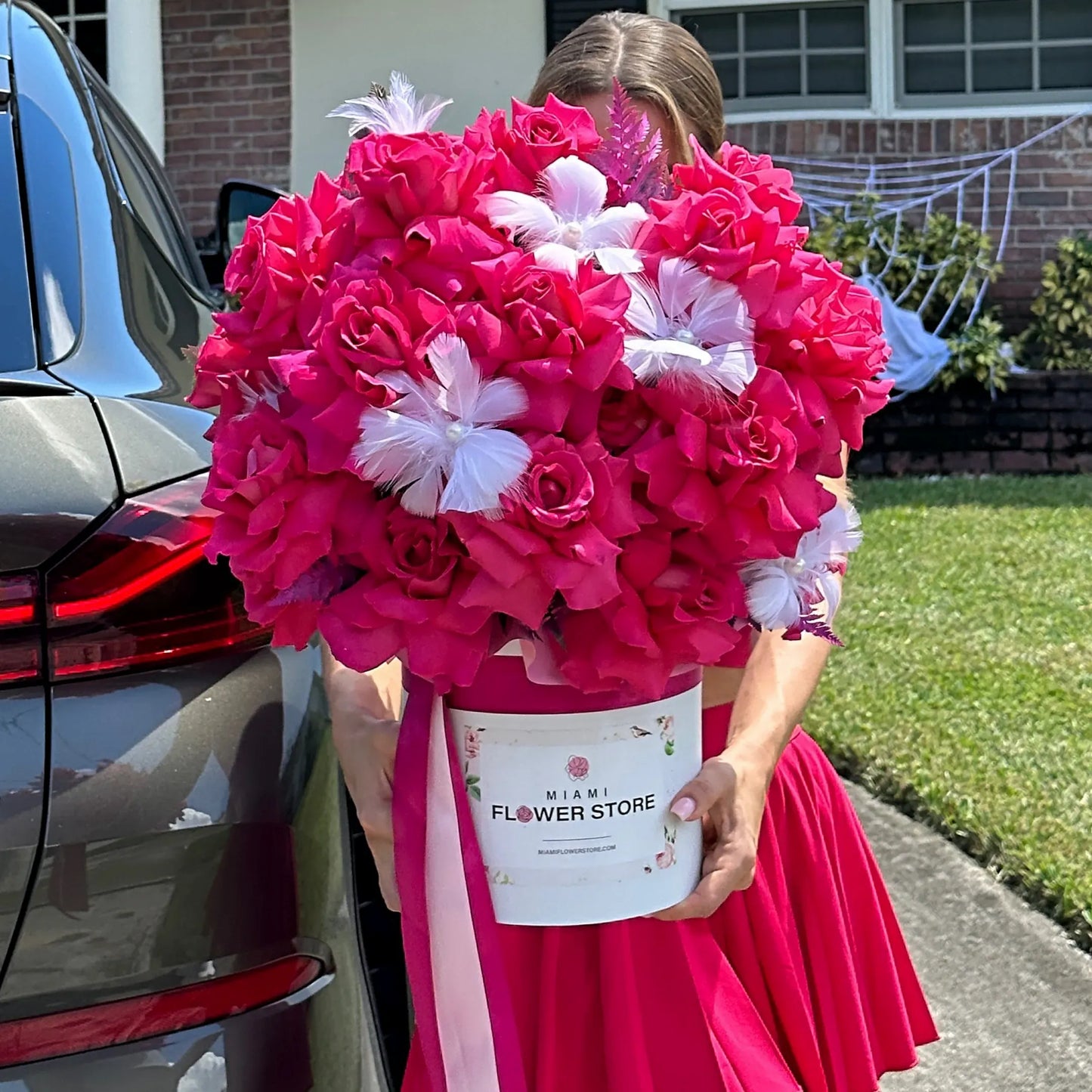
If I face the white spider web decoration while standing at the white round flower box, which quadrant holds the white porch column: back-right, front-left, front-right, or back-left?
front-left

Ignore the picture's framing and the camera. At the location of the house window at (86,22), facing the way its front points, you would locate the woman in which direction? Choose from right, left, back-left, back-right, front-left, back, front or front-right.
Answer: front

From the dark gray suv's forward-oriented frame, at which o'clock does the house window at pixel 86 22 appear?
The house window is roughly at 12 o'clock from the dark gray suv.

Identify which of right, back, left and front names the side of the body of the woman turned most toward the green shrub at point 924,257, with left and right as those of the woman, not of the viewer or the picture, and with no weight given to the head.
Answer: back

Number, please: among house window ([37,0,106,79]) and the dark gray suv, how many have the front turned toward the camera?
1

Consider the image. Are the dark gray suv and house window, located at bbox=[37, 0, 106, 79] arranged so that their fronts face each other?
yes

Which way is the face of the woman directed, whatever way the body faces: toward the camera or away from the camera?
toward the camera

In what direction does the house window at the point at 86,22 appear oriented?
toward the camera

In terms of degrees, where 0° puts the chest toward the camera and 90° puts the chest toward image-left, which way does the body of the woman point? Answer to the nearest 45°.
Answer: approximately 0°

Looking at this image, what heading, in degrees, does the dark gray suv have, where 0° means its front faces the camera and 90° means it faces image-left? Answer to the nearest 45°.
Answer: approximately 180°

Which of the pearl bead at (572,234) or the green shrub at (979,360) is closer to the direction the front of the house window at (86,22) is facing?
the pearl bead

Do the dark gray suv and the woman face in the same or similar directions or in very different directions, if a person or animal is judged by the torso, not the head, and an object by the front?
very different directions

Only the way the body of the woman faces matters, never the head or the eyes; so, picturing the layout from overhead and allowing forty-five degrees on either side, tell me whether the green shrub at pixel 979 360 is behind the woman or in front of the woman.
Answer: behind

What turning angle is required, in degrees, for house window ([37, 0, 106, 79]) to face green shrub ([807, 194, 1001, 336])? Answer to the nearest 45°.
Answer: approximately 45° to its left

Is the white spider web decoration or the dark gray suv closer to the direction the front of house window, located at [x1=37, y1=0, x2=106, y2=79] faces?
the dark gray suv
